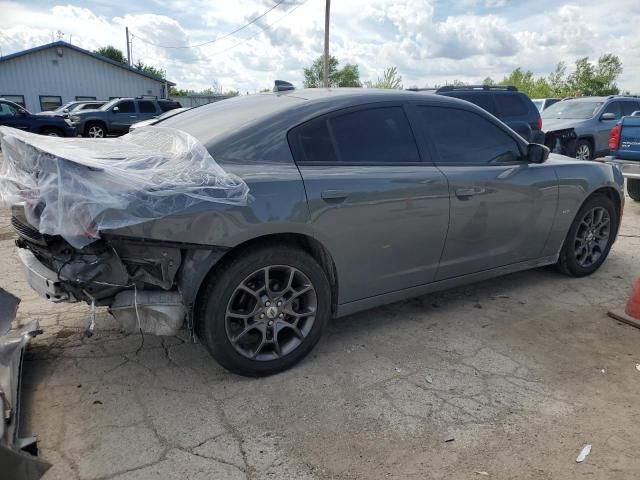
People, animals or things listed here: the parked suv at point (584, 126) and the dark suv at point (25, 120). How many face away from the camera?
0

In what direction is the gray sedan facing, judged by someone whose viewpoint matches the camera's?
facing away from the viewer and to the right of the viewer

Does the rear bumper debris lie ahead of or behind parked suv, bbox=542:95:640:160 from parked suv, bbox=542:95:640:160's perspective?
ahead

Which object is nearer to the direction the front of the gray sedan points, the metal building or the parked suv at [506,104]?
the parked suv

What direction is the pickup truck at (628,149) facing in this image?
away from the camera

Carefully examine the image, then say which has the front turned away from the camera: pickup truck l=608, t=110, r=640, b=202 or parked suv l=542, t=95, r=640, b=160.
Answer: the pickup truck

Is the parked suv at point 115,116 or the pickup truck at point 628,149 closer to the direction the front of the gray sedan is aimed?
the pickup truck
